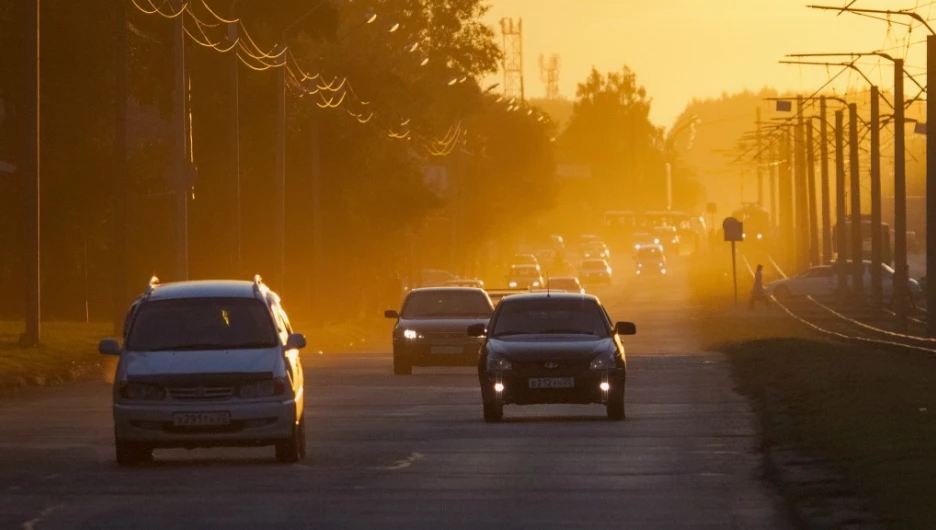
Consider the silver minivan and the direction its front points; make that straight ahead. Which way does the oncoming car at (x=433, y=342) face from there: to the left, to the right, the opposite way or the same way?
the same way

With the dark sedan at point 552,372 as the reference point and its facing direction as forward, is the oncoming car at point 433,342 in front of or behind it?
behind

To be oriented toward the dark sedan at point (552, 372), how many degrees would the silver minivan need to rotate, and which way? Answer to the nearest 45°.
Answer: approximately 135° to its left

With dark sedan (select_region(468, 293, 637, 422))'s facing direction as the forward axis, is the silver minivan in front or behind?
in front

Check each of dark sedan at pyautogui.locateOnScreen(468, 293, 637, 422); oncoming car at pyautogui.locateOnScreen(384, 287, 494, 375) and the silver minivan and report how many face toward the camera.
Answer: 3

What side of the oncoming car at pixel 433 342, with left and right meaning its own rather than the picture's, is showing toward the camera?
front

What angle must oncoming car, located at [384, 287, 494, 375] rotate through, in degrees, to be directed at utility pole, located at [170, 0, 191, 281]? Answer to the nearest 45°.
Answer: approximately 135° to its right

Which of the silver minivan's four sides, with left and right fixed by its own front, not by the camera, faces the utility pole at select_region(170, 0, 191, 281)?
back

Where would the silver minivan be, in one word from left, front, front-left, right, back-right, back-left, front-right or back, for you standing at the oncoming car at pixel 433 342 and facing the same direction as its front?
front

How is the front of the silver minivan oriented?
toward the camera

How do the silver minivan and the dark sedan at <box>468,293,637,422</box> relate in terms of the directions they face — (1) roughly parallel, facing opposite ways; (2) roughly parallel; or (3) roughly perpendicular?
roughly parallel
